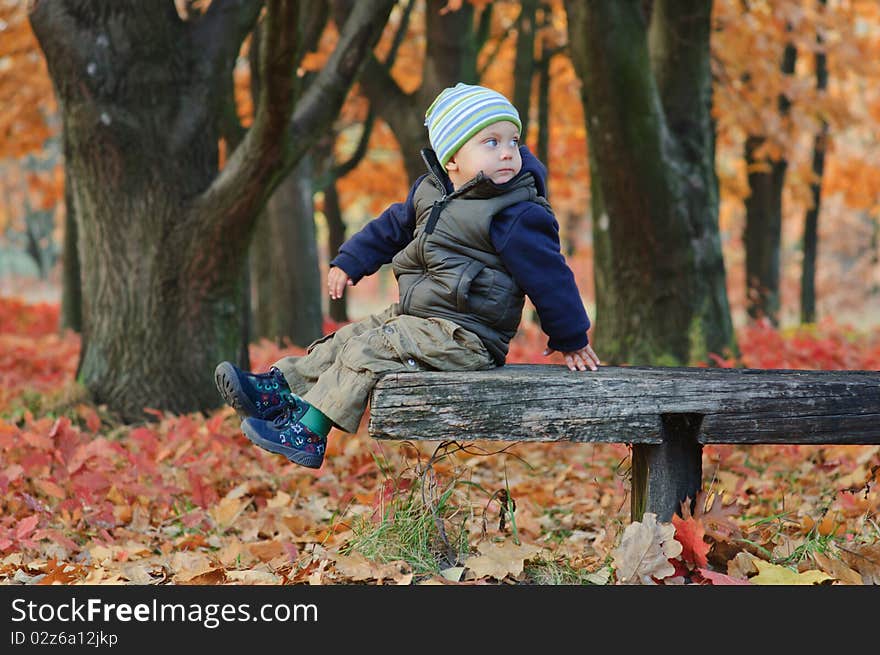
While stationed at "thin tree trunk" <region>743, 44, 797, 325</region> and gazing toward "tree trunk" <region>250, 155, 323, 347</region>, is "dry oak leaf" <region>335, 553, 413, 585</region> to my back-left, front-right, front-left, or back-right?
front-left

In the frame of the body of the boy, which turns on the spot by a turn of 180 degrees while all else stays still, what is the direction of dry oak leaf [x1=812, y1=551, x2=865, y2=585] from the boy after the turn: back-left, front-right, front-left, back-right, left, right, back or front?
front-right

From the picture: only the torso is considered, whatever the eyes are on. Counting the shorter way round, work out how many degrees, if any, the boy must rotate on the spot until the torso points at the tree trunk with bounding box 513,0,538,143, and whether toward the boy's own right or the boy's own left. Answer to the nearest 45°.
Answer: approximately 135° to the boy's own right

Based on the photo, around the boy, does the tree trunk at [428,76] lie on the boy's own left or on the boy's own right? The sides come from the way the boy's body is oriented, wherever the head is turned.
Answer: on the boy's own right

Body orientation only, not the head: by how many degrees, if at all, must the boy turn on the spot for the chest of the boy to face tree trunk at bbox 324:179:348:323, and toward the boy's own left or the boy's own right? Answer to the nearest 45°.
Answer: approximately 135° to the boy's own right

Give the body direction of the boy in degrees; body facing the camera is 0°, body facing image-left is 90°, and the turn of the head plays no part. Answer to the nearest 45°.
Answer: approximately 45°

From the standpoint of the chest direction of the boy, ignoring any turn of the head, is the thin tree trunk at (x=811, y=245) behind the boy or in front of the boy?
behind

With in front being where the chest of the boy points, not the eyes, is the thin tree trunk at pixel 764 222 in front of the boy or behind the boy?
behind
